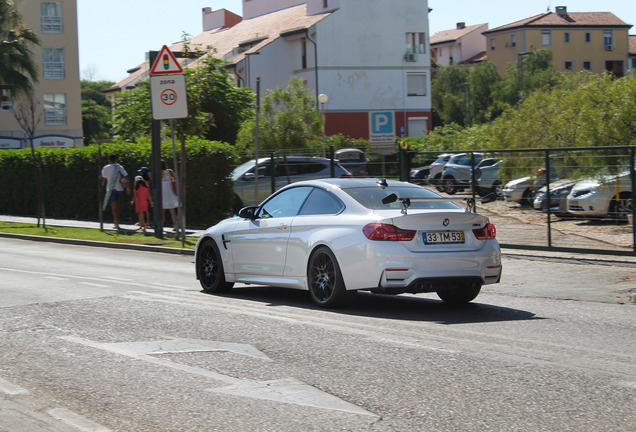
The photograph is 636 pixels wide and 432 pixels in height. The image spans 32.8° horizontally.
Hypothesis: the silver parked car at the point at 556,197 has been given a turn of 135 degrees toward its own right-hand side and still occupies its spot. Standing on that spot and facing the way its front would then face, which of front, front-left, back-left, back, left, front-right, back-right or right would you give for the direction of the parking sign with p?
front-left

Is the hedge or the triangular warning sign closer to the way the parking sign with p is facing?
the triangular warning sign

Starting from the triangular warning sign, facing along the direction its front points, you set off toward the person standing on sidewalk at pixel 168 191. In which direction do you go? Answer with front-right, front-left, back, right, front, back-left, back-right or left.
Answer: back

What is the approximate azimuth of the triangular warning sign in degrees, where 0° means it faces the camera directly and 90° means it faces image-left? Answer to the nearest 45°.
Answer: approximately 0°

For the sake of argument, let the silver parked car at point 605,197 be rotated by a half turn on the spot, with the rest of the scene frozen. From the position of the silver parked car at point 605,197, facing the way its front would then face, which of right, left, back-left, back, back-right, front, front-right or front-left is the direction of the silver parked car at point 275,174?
left

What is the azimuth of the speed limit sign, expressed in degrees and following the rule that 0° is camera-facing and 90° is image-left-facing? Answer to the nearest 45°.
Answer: approximately 0°

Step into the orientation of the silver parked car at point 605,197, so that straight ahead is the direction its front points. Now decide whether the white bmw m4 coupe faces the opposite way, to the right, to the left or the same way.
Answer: to the right

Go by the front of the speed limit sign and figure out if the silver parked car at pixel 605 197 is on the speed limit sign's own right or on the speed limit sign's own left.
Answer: on the speed limit sign's own left
